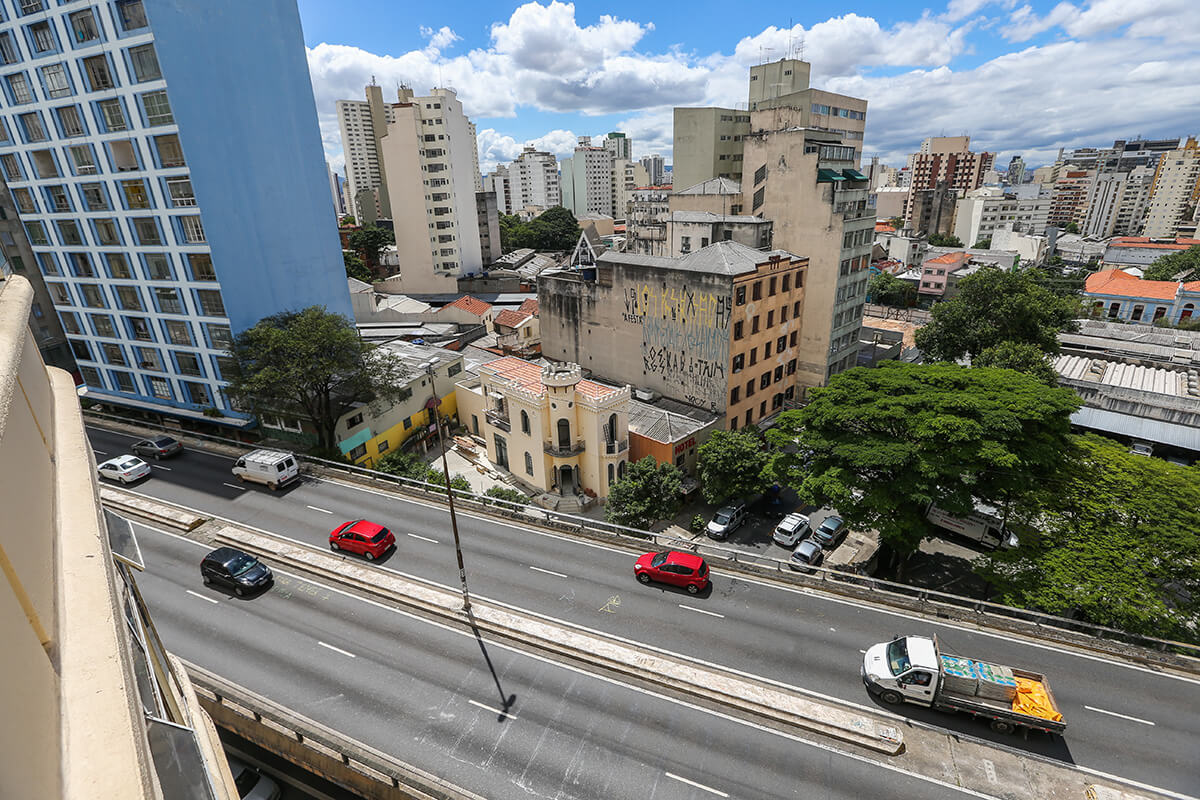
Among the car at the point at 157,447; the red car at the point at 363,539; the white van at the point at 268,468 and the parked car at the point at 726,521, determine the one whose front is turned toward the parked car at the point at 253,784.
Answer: the parked car at the point at 726,521

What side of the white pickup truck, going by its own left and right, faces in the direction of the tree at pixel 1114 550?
right

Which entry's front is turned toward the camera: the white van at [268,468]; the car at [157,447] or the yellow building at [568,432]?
the yellow building

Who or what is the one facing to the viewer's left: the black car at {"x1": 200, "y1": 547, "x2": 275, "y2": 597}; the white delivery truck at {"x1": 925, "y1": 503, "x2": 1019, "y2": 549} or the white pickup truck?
the white pickup truck

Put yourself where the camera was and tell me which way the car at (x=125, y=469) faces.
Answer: facing away from the viewer and to the left of the viewer

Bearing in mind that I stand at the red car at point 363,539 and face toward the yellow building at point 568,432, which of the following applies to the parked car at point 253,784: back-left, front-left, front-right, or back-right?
back-right

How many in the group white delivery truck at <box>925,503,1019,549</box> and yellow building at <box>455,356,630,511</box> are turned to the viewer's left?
0

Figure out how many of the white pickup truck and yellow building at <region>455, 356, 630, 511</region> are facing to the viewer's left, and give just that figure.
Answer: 1

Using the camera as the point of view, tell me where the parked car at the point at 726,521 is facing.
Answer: facing the viewer and to the left of the viewer

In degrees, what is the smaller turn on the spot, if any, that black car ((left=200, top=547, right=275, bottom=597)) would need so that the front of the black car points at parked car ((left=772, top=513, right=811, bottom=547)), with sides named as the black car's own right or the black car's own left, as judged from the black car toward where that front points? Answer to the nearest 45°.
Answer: approximately 45° to the black car's own left

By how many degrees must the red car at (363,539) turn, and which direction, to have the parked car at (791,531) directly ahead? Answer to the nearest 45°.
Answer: approximately 135° to its right

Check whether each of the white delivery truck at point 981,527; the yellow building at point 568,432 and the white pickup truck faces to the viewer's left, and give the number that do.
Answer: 1

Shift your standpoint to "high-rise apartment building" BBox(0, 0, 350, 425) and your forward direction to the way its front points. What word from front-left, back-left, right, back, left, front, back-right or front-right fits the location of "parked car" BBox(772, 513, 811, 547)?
left

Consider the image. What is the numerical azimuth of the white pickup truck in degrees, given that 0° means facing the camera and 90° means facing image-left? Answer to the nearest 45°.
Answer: approximately 90°
